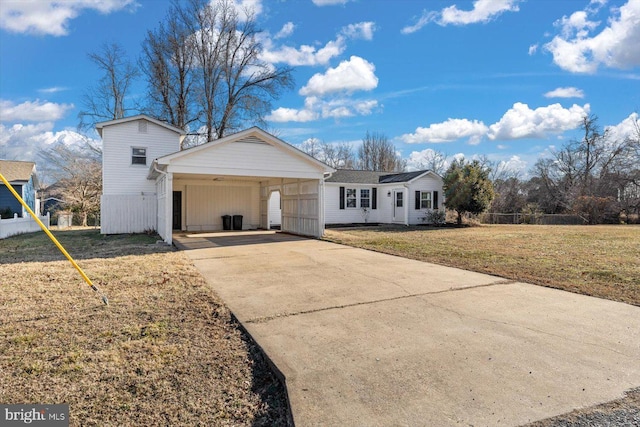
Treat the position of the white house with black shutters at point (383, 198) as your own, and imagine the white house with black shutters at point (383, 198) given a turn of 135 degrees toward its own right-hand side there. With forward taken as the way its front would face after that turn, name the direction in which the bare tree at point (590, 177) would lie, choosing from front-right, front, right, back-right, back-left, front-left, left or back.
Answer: right

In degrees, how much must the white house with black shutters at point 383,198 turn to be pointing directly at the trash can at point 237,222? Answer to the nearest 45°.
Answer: approximately 45° to its right

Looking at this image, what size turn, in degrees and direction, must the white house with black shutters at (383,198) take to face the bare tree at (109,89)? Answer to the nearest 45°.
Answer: approximately 90° to its right

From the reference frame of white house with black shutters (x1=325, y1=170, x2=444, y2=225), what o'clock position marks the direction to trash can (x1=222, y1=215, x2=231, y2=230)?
The trash can is roughly at 2 o'clock from the white house with black shutters.

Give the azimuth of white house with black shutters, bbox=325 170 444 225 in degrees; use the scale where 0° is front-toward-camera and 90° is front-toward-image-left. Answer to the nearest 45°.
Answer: approximately 0°

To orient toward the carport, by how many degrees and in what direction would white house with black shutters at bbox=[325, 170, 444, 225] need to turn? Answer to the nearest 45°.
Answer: approximately 45° to its right

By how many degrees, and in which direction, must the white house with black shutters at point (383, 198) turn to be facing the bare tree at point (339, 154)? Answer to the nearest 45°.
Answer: approximately 180°

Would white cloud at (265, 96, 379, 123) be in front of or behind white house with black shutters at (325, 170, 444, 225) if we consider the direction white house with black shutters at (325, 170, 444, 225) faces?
behind

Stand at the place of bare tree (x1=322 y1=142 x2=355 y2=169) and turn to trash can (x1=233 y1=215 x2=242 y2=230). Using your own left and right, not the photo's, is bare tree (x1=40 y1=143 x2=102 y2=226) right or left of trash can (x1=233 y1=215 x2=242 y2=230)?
right

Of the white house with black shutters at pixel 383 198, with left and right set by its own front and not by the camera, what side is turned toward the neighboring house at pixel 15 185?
right
